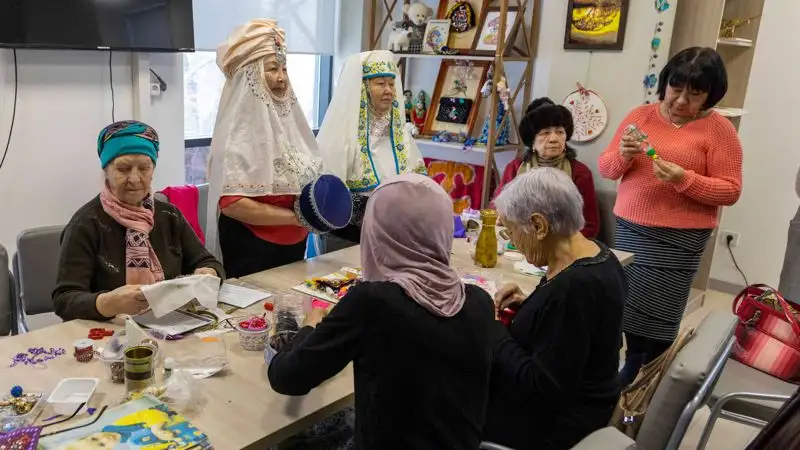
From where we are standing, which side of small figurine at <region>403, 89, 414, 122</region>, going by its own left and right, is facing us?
front

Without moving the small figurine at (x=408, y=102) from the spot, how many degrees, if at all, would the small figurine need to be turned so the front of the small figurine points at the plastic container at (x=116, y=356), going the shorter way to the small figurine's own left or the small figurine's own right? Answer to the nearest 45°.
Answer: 0° — it already faces it

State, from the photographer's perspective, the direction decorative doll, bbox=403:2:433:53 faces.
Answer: facing the viewer

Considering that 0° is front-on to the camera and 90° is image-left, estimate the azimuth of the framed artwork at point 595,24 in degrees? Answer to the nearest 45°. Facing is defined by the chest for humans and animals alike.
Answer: approximately 0°

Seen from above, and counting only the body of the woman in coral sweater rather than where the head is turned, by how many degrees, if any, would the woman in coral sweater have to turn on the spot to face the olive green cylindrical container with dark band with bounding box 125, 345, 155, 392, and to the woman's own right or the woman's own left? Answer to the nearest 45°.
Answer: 0° — they already face it

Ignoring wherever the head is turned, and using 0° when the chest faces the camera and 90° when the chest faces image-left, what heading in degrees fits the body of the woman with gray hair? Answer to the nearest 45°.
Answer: approximately 135°

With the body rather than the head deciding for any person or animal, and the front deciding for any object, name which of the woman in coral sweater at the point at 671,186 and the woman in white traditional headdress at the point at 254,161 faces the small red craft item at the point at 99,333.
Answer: the woman in coral sweater

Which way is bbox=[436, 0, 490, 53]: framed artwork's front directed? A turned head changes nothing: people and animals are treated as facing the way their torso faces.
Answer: toward the camera

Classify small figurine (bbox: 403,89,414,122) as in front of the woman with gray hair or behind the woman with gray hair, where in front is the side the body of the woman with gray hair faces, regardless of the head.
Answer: in front

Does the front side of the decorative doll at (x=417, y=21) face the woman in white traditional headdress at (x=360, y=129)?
yes

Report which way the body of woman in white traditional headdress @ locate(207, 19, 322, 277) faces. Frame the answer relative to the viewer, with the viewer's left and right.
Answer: facing to the right of the viewer

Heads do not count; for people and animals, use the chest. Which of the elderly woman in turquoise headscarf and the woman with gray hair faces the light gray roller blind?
the woman with gray hair
